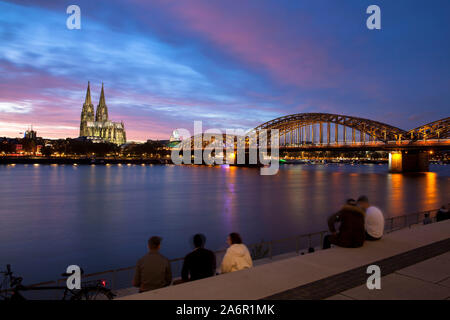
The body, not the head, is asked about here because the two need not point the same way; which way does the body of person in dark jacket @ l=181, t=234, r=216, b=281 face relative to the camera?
away from the camera

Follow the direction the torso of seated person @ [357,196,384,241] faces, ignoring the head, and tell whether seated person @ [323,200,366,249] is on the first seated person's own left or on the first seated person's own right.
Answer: on the first seated person's own left

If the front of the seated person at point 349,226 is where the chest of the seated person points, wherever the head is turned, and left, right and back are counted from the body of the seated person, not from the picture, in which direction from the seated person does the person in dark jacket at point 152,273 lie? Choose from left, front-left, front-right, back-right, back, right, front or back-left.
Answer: left

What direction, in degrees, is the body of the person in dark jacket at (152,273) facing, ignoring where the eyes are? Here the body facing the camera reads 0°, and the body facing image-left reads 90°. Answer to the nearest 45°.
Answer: approximately 180°

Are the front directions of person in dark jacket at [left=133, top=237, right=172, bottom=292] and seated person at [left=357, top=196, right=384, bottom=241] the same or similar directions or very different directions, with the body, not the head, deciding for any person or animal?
same or similar directions

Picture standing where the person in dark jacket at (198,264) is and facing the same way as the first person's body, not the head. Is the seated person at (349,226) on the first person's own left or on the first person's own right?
on the first person's own right

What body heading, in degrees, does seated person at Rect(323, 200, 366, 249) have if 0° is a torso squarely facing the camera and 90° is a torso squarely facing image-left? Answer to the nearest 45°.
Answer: approximately 135°

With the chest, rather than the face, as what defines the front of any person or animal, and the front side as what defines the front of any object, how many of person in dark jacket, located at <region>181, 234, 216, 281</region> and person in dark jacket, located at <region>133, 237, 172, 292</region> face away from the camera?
2

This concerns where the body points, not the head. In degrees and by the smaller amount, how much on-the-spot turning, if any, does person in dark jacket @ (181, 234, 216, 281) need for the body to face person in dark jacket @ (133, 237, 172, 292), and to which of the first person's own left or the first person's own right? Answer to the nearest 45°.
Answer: approximately 90° to the first person's own left

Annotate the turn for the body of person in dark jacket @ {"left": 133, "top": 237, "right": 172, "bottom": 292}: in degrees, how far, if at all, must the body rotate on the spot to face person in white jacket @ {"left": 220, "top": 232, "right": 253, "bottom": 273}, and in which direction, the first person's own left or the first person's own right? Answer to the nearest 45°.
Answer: approximately 90° to the first person's own right
